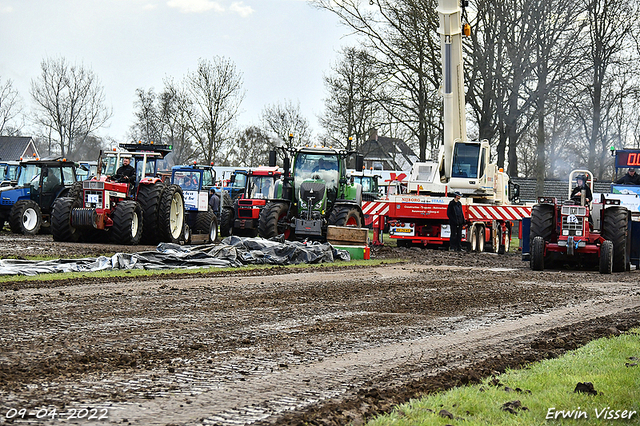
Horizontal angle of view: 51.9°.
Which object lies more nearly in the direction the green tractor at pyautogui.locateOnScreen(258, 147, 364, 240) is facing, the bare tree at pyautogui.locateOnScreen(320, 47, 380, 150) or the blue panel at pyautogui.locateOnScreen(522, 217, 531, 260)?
the blue panel

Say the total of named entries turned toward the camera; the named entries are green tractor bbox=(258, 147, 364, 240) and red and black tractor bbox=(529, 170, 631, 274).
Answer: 2

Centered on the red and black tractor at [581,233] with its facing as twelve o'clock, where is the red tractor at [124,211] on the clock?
The red tractor is roughly at 3 o'clock from the red and black tractor.

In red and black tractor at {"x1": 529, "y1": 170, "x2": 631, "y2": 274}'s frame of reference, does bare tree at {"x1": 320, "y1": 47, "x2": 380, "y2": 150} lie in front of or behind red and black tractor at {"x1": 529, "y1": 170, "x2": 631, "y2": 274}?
behind

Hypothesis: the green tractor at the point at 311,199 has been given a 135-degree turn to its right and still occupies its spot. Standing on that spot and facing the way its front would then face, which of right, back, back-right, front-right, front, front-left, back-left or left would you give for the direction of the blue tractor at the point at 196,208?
front

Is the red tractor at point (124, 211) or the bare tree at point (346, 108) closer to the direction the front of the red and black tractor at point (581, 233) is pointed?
the red tractor

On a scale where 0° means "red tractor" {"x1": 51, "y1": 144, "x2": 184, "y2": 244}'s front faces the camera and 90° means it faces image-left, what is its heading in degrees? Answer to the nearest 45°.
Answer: approximately 45°

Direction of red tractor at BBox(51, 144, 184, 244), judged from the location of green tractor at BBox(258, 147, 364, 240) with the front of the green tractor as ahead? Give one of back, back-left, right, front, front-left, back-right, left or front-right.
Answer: right

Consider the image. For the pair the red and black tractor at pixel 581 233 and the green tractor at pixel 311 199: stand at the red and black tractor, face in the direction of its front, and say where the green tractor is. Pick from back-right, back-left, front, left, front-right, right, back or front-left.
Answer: right

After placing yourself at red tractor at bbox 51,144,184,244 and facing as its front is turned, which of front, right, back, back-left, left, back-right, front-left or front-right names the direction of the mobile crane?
back-left
